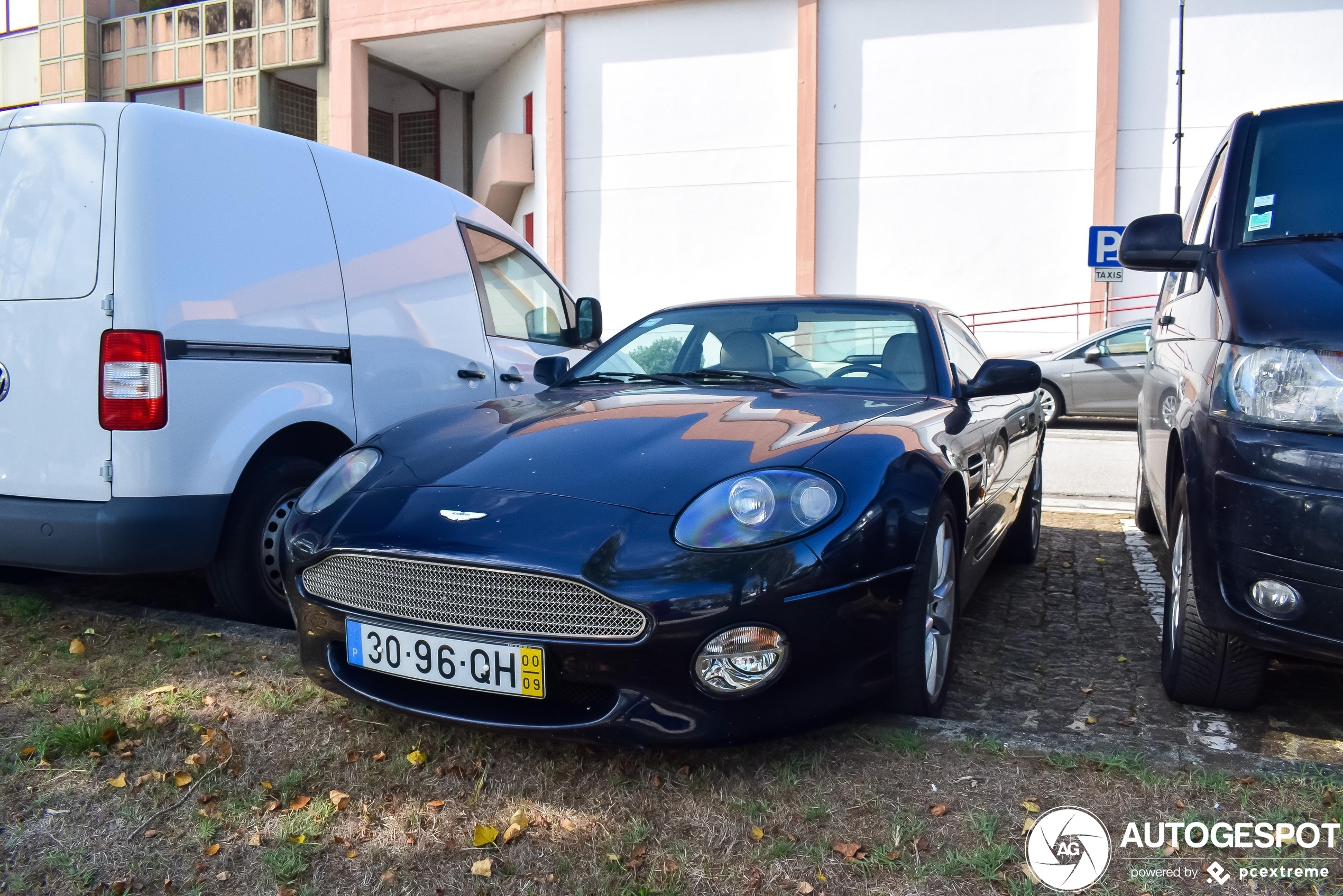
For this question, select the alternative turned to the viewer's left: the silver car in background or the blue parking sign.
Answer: the silver car in background

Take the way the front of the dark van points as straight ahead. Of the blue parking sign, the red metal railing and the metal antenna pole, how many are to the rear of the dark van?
3

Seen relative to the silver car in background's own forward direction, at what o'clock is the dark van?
The dark van is roughly at 9 o'clock from the silver car in background.

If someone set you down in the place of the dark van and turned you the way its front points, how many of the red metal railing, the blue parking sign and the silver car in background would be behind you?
3

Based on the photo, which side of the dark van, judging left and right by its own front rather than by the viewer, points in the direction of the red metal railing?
back

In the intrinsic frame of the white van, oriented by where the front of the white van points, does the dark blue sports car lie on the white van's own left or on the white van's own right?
on the white van's own right

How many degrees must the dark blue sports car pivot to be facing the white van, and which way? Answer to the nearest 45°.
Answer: approximately 90° to its right

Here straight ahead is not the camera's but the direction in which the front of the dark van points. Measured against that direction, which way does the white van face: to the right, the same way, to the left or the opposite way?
the opposite way

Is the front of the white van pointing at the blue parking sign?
yes

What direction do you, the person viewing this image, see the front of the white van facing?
facing away from the viewer and to the right of the viewer

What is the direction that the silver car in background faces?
to the viewer's left

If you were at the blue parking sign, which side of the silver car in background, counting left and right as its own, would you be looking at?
right

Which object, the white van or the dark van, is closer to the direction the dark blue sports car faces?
the white van

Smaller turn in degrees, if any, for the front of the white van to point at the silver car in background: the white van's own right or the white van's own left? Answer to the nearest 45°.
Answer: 0° — it already faces it

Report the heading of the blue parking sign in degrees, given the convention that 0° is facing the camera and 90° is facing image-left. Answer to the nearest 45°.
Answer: approximately 0°
